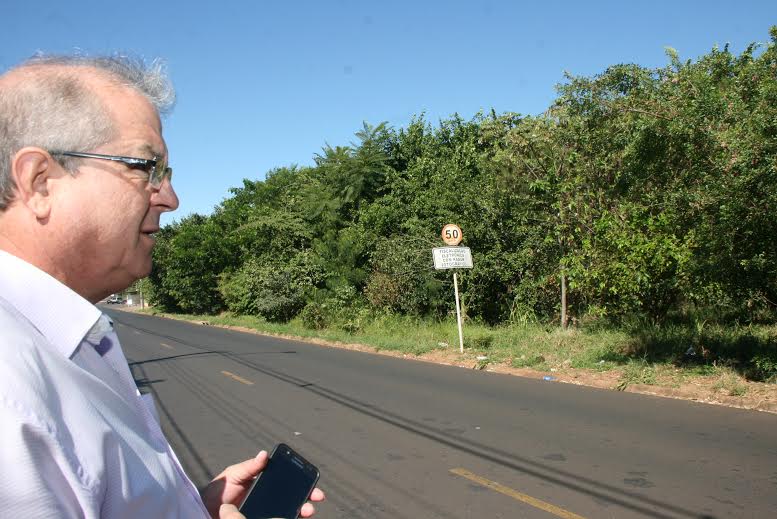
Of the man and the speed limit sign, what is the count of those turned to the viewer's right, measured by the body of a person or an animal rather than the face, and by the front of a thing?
1

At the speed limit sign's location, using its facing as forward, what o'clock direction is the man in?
The man is roughly at 12 o'clock from the speed limit sign.

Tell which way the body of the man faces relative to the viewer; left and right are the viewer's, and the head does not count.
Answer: facing to the right of the viewer

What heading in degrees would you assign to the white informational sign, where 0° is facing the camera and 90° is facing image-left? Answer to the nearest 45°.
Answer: approximately 0°

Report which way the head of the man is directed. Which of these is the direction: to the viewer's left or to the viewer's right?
to the viewer's right

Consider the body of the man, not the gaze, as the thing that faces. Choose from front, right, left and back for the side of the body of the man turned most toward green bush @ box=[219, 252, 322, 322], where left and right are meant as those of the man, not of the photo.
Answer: left

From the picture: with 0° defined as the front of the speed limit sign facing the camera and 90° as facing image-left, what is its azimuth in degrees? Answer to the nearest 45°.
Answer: approximately 0°

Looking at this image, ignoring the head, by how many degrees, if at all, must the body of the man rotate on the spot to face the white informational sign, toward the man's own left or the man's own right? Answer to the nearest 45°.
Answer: approximately 45° to the man's own left

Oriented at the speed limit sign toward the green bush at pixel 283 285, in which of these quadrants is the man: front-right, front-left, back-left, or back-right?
back-left
